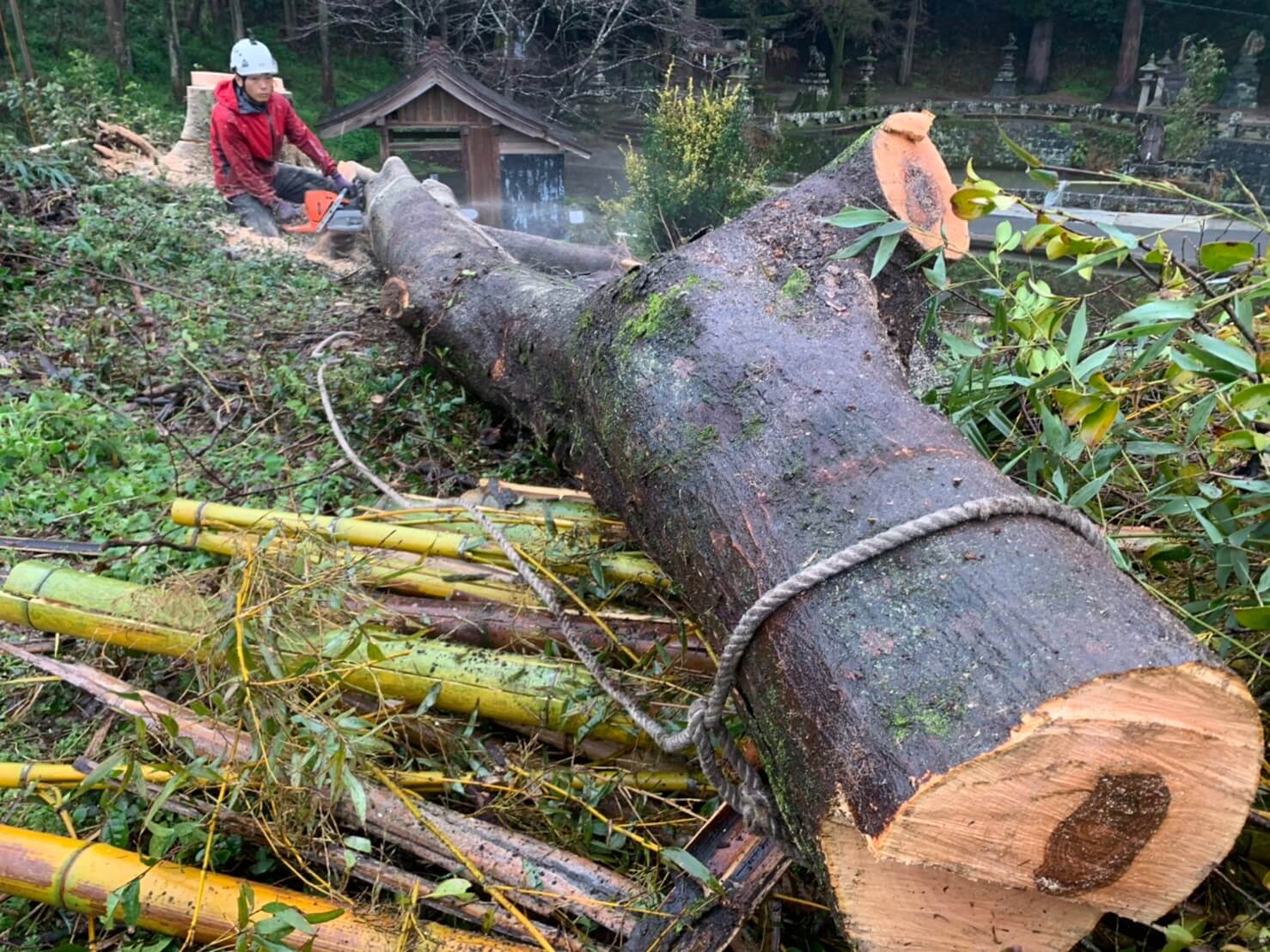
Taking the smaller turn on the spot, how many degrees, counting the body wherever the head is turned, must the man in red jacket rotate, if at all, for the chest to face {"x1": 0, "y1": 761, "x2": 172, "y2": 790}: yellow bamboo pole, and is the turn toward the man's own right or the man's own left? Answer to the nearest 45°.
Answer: approximately 45° to the man's own right

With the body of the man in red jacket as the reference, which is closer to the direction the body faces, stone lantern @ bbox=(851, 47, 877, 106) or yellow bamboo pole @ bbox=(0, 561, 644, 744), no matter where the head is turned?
the yellow bamboo pole

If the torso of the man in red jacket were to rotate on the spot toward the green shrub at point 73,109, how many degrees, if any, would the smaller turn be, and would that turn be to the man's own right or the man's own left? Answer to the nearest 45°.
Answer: approximately 180°

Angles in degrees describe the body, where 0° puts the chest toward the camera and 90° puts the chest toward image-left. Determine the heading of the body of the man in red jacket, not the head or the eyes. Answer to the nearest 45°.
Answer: approximately 315°

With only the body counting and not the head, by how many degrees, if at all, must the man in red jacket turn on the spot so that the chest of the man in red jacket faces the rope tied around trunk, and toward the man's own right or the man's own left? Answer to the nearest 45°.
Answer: approximately 45° to the man's own right

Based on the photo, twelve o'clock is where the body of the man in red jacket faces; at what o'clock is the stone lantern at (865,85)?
The stone lantern is roughly at 9 o'clock from the man in red jacket.

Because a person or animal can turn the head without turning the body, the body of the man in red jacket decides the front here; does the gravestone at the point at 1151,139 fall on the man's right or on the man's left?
on the man's left

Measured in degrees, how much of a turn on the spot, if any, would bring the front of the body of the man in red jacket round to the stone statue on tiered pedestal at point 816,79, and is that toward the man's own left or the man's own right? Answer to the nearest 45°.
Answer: approximately 90° to the man's own left

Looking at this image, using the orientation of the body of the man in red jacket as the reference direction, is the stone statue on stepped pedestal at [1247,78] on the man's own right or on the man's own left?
on the man's own left

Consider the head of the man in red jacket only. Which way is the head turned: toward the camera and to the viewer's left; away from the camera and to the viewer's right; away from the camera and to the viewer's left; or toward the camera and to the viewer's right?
toward the camera and to the viewer's right

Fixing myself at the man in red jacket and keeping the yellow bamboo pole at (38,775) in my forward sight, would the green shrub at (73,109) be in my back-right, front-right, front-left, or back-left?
back-right

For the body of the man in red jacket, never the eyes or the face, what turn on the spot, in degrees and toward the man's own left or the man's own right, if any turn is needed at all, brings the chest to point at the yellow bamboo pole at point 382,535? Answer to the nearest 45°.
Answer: approximately 45° to the man's own right
